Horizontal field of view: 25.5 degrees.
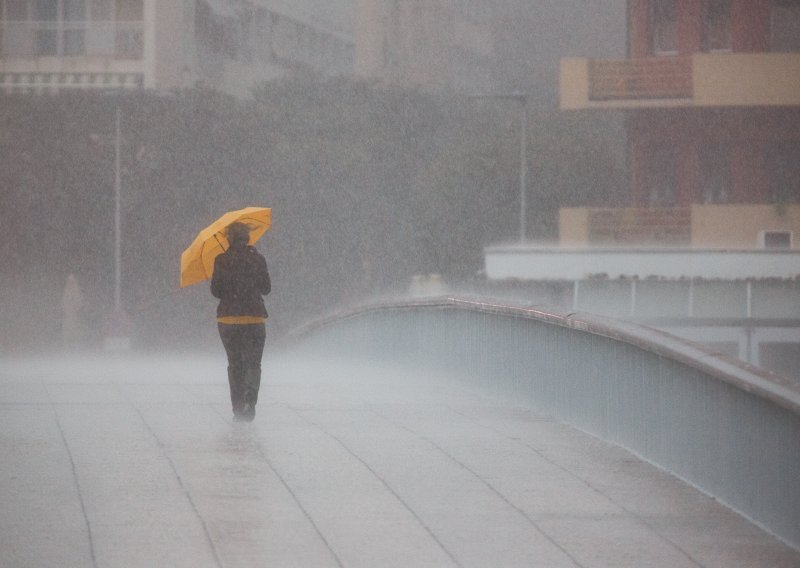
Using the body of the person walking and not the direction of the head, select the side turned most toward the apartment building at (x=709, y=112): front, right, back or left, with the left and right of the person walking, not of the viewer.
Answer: front

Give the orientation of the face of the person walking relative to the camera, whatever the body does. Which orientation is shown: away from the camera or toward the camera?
away from the camera

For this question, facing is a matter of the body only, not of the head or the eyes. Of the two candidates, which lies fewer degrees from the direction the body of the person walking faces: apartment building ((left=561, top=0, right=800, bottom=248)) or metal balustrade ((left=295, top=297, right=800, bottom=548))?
the apartment building

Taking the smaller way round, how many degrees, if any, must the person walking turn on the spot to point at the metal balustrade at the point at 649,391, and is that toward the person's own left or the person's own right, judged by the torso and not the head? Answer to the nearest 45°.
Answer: approximately 135° to the person's own right

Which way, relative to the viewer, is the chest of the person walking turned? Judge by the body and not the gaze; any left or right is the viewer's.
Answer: facing away from the viewer

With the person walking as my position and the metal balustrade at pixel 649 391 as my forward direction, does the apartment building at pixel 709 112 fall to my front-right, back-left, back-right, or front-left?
back-left
